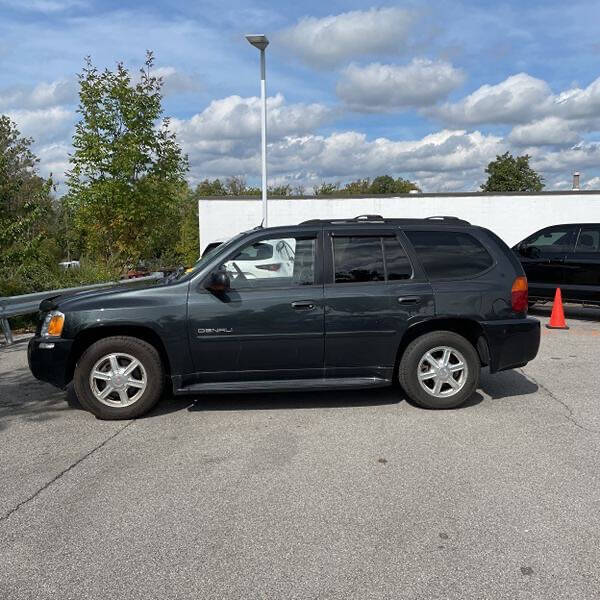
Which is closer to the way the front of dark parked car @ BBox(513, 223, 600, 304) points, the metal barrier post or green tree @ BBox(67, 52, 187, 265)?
the green tree

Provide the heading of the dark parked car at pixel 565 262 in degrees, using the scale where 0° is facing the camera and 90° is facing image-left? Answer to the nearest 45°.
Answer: approximately 90°

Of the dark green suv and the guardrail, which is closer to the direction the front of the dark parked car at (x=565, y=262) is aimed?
the guardrail

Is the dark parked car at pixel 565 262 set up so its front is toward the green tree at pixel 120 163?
yes

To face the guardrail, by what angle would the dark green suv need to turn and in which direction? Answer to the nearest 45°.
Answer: approximately 45° to its right

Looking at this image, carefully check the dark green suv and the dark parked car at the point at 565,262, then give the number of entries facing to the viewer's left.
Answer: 2

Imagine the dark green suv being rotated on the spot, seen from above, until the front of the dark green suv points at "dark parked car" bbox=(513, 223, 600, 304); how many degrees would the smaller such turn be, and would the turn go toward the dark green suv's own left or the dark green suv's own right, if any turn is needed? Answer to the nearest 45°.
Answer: approximately 135° to the dark green suv's own right

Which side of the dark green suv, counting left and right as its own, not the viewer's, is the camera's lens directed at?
left
